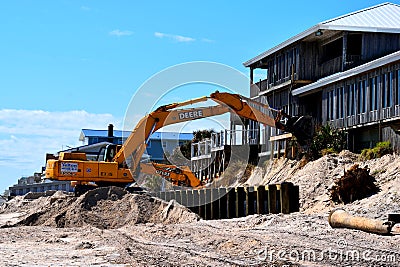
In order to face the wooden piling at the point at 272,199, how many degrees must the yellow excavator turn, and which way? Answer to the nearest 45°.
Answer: approximately 45° to its right

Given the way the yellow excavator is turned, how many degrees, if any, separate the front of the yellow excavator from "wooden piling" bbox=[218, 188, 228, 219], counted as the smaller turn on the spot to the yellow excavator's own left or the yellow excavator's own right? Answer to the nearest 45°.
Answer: approximately 45° to the yellow excavator's own right

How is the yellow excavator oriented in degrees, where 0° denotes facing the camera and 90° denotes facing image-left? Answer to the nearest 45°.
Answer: approximately 270°

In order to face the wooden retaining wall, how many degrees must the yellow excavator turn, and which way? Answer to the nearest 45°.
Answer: approximately 45° to its right

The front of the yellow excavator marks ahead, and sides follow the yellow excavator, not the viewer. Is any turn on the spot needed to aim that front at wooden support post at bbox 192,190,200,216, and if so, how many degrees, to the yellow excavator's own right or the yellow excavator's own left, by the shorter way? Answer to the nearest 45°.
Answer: approximately 45° to the yellow excavator's own right

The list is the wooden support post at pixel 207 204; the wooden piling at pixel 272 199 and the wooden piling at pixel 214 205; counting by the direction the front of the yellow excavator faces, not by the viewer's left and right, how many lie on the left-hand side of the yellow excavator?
0

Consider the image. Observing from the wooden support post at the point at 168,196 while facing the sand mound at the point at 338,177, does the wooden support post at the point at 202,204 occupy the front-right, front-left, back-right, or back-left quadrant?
front-right

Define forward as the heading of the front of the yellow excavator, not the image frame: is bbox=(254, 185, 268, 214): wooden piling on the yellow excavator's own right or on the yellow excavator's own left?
on the yellow excavator's own right
